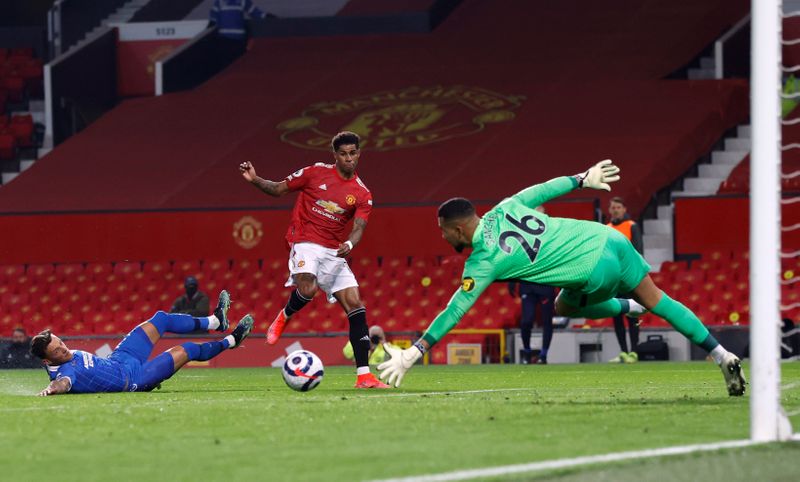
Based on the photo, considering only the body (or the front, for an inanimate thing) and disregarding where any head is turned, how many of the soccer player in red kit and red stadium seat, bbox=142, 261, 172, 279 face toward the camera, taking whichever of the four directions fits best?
2

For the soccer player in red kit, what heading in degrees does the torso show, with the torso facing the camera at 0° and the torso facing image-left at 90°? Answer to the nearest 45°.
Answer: approximately 0°

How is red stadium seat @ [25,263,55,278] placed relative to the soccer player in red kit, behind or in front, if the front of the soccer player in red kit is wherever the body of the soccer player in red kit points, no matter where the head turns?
behind

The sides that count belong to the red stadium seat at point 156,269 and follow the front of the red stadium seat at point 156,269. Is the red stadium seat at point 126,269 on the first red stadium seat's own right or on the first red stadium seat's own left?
on the first red stadium seat's own right

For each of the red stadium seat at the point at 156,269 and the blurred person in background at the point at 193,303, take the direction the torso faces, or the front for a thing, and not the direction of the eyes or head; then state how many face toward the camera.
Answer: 2

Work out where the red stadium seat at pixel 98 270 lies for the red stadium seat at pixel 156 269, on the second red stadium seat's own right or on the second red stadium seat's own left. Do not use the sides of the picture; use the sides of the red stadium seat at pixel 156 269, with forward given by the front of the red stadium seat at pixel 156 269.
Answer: on the second red stadium seat's own right

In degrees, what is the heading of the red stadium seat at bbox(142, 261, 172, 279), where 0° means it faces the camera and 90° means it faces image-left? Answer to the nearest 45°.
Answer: approximately 0°

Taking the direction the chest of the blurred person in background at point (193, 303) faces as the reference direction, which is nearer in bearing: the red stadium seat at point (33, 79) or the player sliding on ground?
the player sliding on ground
